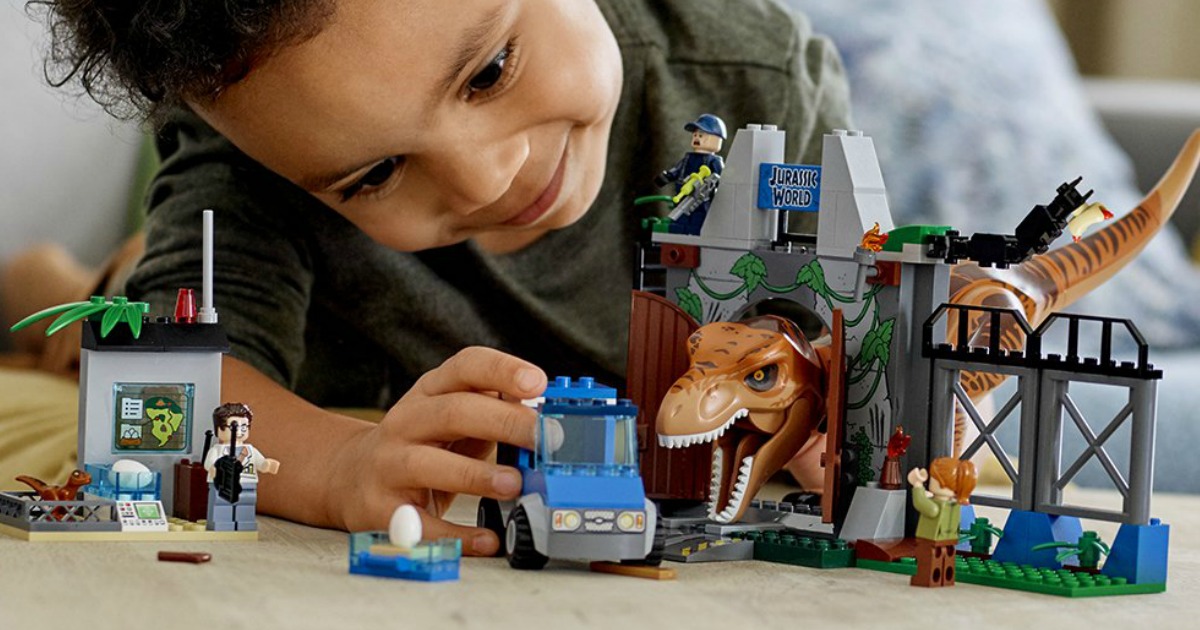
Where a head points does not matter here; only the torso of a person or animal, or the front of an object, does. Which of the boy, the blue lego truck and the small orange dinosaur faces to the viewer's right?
the small orange dinosaur

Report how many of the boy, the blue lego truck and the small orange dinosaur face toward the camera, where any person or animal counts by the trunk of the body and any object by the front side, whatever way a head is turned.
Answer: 2

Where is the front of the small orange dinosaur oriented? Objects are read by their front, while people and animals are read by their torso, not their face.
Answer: to the viewer's right

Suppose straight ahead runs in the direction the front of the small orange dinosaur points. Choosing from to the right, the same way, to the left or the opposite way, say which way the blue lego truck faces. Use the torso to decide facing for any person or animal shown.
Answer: to the right

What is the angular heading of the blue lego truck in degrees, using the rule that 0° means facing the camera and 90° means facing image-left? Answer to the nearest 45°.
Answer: approximately 0°

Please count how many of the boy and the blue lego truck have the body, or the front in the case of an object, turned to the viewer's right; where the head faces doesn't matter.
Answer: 0

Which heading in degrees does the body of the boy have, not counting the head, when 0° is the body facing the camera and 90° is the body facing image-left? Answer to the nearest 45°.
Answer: approximately 0°

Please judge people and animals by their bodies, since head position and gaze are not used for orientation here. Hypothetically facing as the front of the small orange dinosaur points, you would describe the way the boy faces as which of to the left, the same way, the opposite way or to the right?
to the right

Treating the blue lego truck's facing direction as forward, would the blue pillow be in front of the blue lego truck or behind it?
behind
